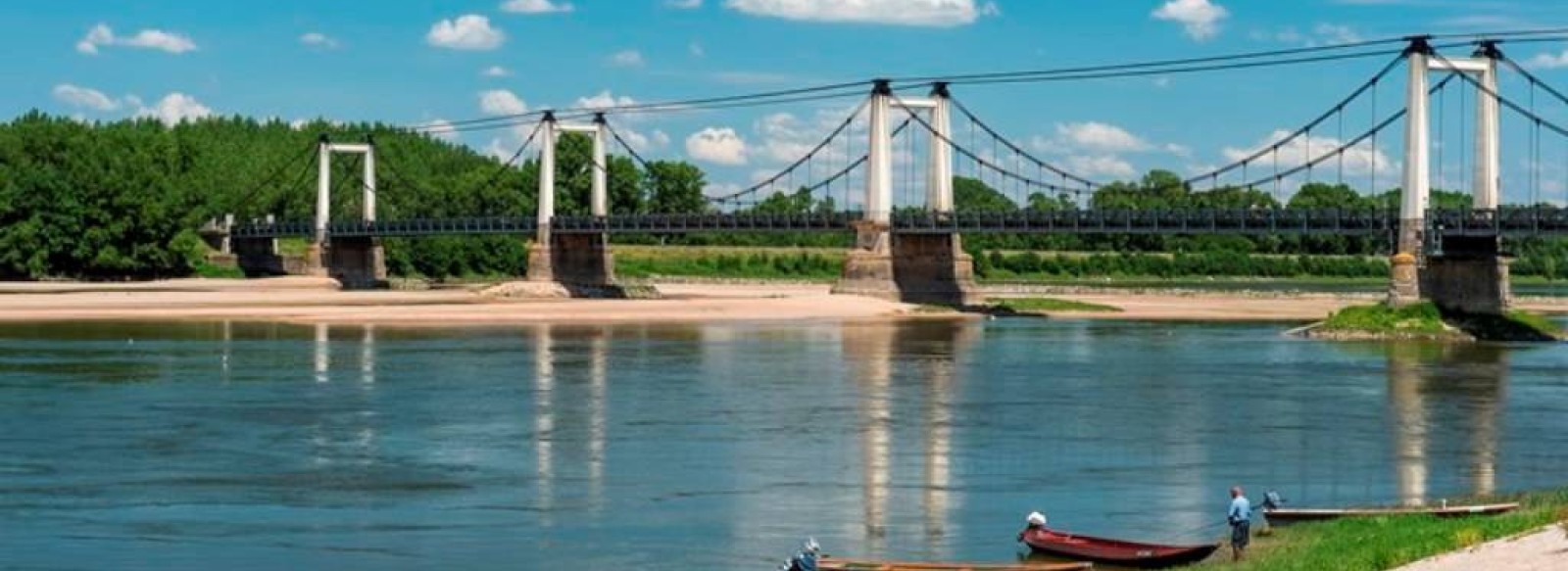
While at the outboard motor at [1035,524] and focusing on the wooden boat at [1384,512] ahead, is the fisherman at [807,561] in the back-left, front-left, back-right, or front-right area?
back-right

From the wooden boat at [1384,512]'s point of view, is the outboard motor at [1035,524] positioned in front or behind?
behind

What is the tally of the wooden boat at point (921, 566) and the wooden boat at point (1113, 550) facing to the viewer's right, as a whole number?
2

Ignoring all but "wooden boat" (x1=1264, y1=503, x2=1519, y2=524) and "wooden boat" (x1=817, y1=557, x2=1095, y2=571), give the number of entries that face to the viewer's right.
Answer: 2

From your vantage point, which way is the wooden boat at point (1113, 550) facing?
to the viewer's right

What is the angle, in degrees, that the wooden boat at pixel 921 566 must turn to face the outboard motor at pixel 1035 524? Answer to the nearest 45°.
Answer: approximately 45° to its left

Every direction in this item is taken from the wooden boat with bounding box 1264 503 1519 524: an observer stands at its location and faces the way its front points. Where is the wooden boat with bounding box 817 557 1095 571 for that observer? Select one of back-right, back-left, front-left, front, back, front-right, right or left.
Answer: back-right

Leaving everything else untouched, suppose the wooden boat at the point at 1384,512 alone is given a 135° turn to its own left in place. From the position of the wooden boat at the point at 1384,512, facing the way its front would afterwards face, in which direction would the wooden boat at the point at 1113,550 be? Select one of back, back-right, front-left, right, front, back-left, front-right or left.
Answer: left

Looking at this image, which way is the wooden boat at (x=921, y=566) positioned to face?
to the viewer's right

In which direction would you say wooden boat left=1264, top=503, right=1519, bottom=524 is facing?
to the viewer's right

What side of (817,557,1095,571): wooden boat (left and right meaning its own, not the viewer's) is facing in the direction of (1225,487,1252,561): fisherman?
front
